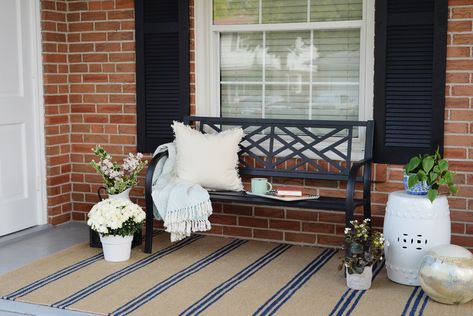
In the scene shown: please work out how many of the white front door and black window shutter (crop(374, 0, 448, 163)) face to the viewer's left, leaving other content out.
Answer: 0

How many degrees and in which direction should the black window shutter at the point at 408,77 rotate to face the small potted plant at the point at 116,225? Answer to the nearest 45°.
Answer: approximately 90° to its right

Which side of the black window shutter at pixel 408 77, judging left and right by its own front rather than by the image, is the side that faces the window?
right

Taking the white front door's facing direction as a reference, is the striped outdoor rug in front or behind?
in front

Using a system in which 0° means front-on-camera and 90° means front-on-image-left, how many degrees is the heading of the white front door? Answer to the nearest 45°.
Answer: approximately 315°

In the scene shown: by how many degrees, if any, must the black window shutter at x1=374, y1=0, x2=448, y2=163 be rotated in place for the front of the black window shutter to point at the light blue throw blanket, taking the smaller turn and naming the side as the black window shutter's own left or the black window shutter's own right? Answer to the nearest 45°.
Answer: approximately 90° to the black window shutter's own right

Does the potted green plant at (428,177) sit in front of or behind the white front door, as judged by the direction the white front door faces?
in front
